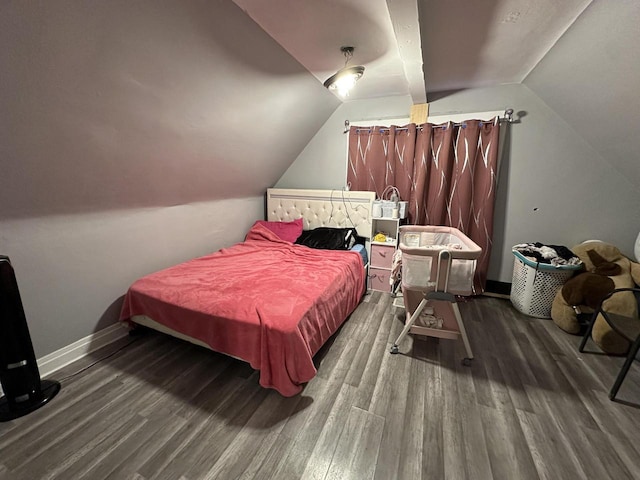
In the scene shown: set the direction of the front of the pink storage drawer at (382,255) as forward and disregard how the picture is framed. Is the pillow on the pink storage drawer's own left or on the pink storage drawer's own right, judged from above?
on the pink storage drawer's own right

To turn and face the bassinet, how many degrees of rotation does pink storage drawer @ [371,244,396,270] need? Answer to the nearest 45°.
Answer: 0° — it already faces it

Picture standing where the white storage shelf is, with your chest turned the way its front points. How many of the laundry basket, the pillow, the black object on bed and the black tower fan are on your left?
1

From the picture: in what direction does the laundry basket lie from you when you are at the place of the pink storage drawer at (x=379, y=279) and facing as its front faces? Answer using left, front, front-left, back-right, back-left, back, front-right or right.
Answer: left

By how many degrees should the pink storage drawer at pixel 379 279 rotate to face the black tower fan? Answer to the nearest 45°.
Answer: approximately 45° to its right

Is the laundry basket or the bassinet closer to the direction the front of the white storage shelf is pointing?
the bassinet

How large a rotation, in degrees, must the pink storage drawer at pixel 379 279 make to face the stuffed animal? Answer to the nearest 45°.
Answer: approximately 90° to its left

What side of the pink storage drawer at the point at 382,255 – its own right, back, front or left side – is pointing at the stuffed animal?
left

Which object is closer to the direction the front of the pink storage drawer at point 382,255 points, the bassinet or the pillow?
the bassinet

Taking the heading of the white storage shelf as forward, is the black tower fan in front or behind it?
in front

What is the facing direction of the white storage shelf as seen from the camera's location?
facing the viewer

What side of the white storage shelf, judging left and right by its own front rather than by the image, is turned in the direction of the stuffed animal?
left

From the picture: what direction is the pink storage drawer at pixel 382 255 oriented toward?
toward the camera

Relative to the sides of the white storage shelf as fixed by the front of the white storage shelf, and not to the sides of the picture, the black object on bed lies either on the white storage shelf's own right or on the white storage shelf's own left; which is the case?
on the white storage shelf's own right

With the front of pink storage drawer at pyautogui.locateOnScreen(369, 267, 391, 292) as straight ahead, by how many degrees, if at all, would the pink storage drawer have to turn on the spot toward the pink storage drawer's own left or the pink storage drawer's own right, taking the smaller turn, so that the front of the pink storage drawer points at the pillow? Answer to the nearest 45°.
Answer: approximately 90° to the pink storage drawer's own right

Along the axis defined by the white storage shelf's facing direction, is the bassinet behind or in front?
in front
